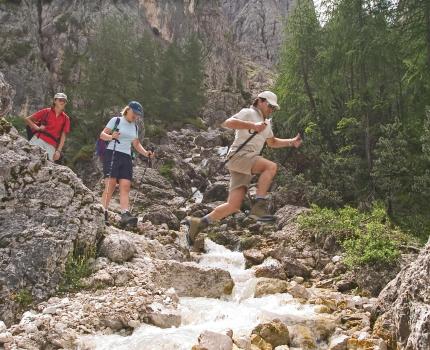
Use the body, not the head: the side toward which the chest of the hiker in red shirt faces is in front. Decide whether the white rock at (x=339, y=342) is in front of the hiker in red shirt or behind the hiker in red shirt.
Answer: in front

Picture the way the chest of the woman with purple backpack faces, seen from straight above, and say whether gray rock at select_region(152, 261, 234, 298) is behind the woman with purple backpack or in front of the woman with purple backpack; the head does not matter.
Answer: in front

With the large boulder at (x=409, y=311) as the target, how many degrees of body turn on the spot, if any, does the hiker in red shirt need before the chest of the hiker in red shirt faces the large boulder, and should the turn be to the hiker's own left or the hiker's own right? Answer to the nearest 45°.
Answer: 0° — they already face it

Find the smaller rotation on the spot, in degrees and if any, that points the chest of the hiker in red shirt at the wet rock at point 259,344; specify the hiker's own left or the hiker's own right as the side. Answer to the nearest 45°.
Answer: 0° — they already face it

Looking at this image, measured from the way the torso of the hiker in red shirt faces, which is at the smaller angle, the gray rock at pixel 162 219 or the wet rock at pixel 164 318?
the wet rock

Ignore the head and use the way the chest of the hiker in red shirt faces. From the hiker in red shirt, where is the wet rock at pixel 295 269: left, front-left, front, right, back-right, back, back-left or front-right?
front-left

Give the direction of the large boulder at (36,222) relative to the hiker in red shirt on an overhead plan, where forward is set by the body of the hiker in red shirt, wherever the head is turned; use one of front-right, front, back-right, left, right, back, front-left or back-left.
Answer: front-right

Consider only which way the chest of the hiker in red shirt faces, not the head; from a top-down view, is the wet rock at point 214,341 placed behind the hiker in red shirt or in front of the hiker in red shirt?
in front

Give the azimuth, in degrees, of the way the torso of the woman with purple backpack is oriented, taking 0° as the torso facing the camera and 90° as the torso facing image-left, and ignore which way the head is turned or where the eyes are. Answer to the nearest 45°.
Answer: approximately 315°

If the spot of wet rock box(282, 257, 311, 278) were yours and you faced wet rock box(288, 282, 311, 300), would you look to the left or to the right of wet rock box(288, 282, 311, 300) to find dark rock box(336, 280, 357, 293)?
left

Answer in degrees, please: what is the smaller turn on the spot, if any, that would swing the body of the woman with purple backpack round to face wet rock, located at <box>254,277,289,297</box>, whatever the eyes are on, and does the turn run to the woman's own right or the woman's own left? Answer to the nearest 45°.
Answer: approximately 45° to the woman's own left

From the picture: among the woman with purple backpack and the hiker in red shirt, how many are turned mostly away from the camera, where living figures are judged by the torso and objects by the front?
0

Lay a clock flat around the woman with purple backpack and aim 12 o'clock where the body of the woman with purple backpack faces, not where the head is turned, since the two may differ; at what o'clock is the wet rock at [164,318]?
The wet rock is roughly at 1 o'clock from the woman with purple backpack.

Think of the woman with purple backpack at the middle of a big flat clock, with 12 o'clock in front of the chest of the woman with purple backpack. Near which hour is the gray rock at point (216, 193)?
The gray rock is roughly at 8 o'clock from the woman with purple backpack.

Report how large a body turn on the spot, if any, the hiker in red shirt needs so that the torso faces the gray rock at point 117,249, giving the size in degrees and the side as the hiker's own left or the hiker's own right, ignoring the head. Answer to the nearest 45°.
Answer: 0° — they already face it
